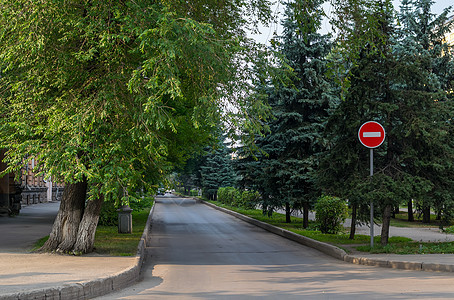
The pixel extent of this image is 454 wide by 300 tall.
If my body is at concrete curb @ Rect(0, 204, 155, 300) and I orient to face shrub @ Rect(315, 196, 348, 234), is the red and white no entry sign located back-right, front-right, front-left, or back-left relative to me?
front-right

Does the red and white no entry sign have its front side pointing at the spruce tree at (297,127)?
no

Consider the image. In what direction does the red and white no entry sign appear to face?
toward the camera

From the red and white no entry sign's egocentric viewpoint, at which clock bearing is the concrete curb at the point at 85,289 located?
The concrete curb is roughly at 1 o'clock from the red and white no entry sign.

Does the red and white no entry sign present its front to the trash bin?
no

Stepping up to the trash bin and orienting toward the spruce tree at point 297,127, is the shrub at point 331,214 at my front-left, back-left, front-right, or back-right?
front-right

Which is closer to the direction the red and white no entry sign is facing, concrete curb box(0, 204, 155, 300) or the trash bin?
the concrete curb

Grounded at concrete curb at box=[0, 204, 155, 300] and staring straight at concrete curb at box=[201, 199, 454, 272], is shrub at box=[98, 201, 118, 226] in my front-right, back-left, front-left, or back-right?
front-left

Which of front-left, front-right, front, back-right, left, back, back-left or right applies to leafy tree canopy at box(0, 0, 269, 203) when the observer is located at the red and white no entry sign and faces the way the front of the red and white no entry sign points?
front-right

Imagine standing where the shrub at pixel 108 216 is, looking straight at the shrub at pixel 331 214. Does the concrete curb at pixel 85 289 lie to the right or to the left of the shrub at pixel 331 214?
right

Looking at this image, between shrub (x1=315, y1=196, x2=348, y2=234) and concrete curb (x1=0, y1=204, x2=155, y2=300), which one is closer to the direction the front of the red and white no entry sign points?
the concrete curb

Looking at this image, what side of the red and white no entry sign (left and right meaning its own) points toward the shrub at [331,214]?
back
